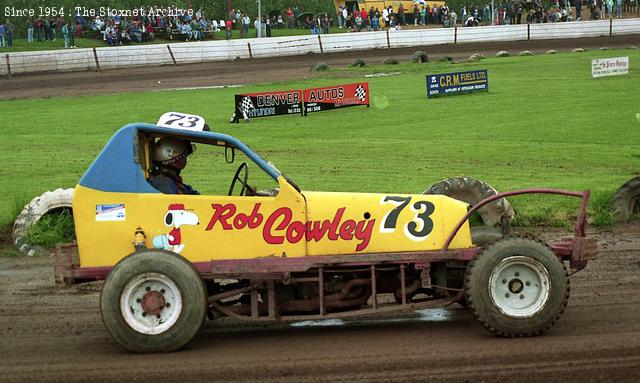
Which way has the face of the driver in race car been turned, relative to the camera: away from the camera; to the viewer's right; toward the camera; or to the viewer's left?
to the viewer's right

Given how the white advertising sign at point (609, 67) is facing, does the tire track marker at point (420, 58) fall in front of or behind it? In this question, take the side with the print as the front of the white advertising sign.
behind

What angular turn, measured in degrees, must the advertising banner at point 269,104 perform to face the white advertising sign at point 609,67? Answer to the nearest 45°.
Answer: approximately 135° to its left

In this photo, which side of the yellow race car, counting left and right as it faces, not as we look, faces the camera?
right

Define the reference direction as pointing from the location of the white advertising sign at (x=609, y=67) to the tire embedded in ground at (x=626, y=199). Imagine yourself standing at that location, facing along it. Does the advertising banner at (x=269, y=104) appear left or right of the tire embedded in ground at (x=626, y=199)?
right

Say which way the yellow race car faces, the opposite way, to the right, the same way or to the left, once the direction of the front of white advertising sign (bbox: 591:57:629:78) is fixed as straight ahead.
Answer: to the left

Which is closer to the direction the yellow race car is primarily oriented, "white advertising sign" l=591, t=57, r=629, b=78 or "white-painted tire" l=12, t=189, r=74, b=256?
the white advertising sign

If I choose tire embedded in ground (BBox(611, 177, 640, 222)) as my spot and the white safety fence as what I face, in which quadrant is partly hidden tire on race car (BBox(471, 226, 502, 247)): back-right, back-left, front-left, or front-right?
back-left

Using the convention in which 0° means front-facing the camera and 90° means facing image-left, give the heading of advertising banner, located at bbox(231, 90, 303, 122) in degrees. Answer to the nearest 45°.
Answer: approximately 0°

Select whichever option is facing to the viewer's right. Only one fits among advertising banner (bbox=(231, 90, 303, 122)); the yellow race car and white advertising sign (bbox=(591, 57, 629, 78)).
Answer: the yellow race car

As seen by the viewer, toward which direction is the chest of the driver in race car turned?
to the viewer's right

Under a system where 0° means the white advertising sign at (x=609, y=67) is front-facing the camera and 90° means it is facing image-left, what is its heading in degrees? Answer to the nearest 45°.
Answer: approximately 0°

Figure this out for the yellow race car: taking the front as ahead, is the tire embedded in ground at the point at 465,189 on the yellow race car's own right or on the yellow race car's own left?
on the yellow race car's own left

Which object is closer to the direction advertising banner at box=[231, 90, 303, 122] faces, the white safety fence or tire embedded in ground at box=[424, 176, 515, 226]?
the tire embedded in ground
